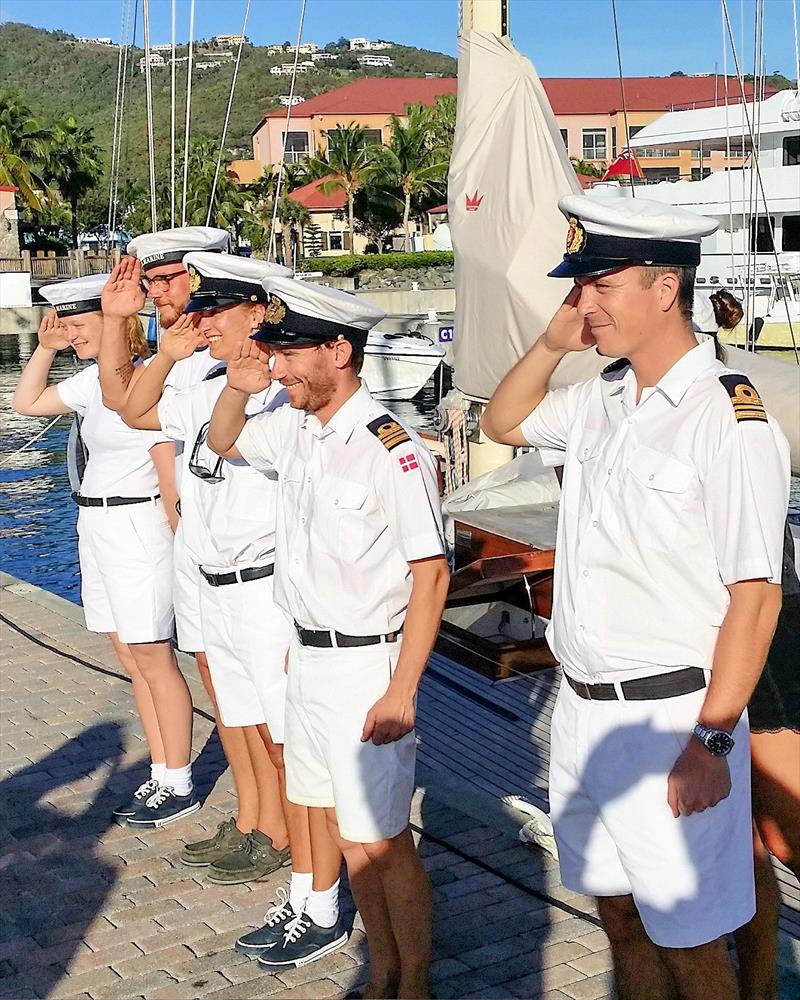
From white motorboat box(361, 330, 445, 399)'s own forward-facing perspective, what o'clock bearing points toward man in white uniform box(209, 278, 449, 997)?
The man in white uniform is roughly at 3 o'clock from the white motorboat.

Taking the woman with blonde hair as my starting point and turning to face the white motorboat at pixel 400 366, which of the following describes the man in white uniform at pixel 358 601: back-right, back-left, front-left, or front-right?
back-right

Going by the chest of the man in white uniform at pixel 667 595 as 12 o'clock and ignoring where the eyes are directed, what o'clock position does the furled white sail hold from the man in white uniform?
The furled white sail is roughly at 4 o'clock from the man in white uniform.

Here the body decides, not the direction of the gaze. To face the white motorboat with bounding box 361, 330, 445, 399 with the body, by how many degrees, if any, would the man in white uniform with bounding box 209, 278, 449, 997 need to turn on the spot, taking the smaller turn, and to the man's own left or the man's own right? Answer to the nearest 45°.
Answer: approximately 135° to the man's own right

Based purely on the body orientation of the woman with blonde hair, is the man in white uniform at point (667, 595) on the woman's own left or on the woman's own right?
on the woman's own left

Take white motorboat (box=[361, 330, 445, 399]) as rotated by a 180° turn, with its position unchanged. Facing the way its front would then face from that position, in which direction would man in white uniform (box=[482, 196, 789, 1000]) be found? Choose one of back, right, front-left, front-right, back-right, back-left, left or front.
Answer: left

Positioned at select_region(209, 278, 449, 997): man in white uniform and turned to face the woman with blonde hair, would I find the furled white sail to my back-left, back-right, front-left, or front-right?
front-right

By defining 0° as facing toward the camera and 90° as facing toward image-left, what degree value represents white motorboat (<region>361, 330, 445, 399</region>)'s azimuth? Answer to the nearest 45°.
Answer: approximately 270°

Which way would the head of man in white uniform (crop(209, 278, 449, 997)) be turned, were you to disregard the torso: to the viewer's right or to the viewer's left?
to the viewer's left

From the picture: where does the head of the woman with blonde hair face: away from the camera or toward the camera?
toward the camera

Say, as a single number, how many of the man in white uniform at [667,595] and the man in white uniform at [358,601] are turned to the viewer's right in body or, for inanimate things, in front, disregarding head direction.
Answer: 0

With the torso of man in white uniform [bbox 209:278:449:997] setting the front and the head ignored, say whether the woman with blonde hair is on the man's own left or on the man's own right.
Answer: on the man's own right

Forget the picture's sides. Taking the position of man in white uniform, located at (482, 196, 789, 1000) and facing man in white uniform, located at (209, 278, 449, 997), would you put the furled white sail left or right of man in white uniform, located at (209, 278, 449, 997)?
right

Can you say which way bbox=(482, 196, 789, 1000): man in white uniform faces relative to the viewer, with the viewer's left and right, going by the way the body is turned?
facing the viewer and to the left of the viewer
